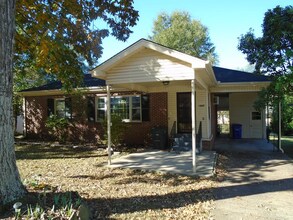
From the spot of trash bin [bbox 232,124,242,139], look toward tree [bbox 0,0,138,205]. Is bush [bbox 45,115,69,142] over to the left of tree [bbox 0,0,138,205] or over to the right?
right

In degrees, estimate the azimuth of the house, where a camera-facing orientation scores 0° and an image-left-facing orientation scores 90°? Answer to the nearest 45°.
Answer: approximately 0°

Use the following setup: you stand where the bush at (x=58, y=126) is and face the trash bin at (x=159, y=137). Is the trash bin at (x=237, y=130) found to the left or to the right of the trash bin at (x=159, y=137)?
left

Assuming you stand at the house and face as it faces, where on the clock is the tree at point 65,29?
The tree is roughly at 1 o'clock from the house.

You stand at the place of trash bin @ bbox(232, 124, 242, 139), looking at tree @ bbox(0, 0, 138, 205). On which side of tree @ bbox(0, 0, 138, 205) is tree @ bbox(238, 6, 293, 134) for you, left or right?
left

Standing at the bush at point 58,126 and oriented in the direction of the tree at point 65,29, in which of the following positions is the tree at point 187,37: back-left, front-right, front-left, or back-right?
back-left

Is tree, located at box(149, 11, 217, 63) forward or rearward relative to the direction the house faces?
rearward
